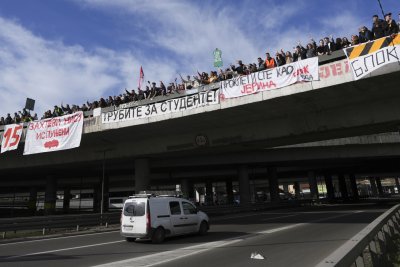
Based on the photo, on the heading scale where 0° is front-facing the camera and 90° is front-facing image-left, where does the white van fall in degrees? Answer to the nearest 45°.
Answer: approximately 225°

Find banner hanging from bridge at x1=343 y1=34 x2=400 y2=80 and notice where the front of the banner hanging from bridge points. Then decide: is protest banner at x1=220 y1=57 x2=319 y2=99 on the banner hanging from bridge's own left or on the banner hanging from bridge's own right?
on the banner hanging from bridge's own right

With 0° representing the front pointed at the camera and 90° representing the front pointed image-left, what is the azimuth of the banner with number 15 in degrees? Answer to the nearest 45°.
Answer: approximately 0°

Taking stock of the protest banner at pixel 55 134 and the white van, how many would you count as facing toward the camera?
1

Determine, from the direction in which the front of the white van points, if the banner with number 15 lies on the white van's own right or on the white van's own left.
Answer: on the white van's own left

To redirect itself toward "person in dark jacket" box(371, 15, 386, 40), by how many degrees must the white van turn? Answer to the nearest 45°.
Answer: approximately 45° to its right

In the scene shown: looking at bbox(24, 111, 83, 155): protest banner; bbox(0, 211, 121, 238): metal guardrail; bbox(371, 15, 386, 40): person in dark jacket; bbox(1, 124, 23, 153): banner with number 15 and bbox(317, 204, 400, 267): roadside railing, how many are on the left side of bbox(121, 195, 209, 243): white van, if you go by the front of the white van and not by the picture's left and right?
3

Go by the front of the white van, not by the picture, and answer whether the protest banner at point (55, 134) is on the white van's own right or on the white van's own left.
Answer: on the white van's own left

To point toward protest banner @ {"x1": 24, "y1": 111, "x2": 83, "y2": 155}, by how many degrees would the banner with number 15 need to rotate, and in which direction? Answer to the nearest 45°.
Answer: approximately 45° to its left
